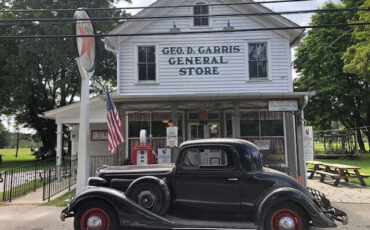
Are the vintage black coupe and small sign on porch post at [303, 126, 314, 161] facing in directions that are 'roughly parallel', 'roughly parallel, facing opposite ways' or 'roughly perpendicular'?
roughly perpendicular

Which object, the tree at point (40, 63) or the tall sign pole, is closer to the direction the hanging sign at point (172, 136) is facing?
the tall sign pole

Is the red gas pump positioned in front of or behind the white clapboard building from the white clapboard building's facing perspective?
in front

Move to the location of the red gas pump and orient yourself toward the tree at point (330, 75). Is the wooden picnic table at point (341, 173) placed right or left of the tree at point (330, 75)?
right

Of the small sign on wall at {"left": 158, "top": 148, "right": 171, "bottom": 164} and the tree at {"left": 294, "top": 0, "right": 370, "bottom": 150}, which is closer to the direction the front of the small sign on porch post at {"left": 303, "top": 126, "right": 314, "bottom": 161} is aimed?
the small sign on wall

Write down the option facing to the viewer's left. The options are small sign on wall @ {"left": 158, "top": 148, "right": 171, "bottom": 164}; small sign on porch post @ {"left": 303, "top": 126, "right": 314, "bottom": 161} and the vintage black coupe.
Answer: the vintage black coupe

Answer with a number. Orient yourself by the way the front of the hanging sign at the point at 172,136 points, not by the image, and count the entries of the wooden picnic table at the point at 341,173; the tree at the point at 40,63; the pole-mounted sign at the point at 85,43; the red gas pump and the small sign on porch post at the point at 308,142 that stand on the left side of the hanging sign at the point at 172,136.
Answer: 2

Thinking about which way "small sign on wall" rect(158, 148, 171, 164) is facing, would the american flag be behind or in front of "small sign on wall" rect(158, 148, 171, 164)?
in front

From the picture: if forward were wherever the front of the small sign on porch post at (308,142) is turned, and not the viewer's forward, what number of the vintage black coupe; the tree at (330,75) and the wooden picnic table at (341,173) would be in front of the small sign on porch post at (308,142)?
1

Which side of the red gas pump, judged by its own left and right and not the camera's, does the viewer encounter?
front

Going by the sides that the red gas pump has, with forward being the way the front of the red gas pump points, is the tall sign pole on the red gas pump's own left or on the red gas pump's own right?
on the red gas pump's own right

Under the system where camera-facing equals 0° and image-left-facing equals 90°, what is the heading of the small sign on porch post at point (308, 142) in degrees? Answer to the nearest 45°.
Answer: approximately 0°

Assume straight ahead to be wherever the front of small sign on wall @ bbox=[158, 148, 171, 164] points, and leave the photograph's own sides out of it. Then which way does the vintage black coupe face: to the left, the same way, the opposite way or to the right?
to the right

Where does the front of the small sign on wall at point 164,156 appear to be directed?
toward the camera
